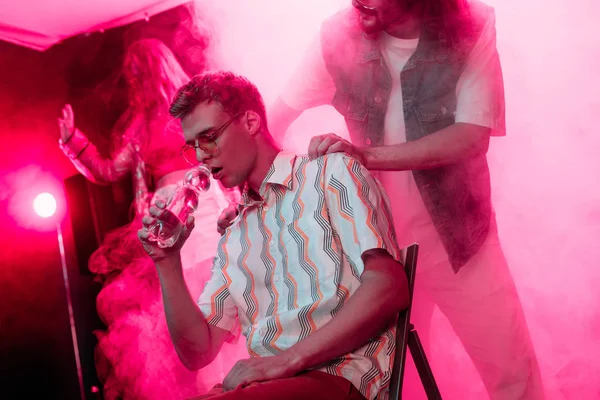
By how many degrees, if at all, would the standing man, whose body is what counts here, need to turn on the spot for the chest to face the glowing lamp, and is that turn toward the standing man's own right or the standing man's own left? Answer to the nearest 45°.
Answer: approximately 45° to the standing man's own right

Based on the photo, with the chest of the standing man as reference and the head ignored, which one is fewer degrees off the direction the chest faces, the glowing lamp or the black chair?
the black chair

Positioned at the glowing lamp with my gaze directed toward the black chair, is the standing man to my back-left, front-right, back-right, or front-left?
front-left

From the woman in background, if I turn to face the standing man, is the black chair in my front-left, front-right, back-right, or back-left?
front-right

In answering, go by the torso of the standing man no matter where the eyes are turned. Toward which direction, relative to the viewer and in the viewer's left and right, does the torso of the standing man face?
facing the viewer and to the left of the viewer

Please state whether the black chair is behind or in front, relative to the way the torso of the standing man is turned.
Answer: in front

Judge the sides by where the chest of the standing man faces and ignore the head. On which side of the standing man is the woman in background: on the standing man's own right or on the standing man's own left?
on the standing man's own right

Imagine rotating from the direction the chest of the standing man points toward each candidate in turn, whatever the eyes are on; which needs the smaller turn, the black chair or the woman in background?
the black chair
